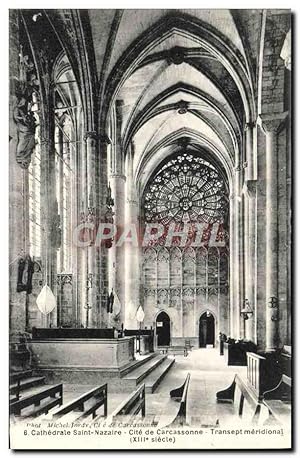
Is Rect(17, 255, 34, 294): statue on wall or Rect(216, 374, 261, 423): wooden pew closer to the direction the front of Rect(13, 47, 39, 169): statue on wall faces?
the wooden pew

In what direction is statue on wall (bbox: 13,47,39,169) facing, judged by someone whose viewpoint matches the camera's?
facing the viewer and to the right of the viewer

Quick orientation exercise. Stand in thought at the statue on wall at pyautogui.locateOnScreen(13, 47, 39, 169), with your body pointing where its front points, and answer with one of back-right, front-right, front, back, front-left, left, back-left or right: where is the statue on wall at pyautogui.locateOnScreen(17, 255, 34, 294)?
back-left

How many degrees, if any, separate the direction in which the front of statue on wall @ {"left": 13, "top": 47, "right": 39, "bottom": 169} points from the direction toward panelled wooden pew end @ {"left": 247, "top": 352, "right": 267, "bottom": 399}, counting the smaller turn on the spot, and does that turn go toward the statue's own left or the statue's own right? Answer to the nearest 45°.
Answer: approximately 45° to the statue's own left

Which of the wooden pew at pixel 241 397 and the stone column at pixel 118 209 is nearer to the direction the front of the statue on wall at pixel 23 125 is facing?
the wooden pew

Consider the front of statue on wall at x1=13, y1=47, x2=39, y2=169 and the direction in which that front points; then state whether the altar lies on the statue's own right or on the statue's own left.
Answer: on the statue's own left

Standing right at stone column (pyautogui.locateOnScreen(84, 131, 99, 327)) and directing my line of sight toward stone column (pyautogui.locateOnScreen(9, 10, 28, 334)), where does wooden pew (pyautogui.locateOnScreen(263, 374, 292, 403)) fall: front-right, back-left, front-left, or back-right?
front-left

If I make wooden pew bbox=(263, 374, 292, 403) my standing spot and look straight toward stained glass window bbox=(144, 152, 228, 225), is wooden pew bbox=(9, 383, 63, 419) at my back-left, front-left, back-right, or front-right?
back-left
